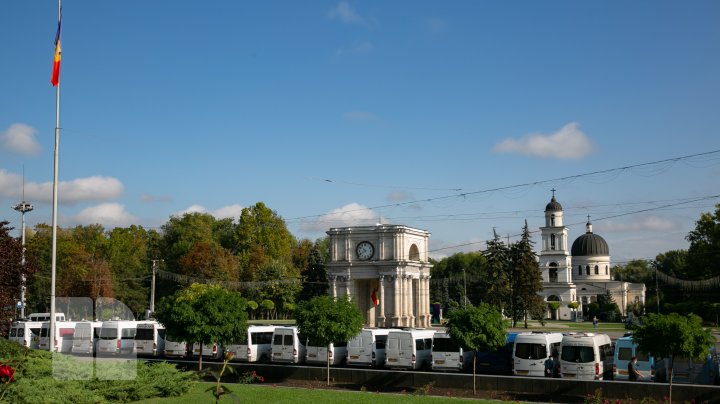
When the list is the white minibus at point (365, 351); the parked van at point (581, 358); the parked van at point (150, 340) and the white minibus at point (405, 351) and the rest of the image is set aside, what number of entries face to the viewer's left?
0

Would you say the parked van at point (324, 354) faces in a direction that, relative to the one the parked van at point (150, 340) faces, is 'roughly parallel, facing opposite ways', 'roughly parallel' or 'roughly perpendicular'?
roughly parallel

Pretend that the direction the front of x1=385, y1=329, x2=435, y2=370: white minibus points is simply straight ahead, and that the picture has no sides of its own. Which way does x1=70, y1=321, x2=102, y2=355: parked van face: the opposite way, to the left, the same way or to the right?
the same way

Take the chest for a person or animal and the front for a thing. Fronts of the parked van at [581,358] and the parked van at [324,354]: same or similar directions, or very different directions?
same or similar directions

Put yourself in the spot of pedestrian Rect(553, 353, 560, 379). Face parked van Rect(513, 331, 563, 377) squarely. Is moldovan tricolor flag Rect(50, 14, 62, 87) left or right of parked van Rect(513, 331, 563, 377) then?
left

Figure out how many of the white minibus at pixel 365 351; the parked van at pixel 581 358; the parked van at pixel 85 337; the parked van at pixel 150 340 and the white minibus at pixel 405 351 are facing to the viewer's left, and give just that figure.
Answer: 0

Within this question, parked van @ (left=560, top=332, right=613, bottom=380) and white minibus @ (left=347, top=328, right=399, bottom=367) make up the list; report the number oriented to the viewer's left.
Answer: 0

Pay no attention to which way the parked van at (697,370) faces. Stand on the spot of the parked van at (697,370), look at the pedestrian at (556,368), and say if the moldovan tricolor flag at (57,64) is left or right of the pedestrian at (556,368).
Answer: left
